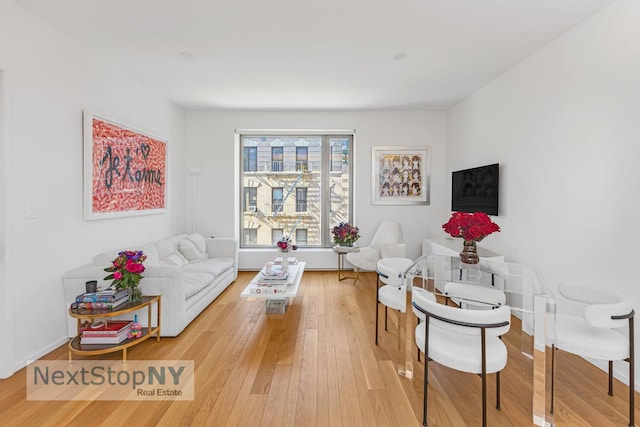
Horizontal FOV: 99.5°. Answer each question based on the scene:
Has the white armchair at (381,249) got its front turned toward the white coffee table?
yes

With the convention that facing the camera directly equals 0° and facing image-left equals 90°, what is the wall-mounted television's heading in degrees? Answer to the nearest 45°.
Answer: approximately 45°

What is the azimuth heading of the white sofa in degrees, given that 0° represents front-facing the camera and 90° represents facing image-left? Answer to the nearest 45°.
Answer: approximately 315°

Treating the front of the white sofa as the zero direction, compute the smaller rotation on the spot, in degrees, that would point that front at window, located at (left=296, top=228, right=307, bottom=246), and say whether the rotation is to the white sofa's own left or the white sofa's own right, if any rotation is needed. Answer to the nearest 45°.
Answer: approximately 90° to the white sofa's own left

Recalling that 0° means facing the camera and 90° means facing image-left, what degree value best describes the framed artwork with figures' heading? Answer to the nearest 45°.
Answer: approximately 0°

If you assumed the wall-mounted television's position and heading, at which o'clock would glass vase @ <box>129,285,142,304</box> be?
The glass vase is roughly at 12 o'clock from the wall-mounted television.

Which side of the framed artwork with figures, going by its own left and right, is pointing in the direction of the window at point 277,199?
right

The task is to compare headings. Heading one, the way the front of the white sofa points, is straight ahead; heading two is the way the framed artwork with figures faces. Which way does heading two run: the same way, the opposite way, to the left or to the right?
to the right
